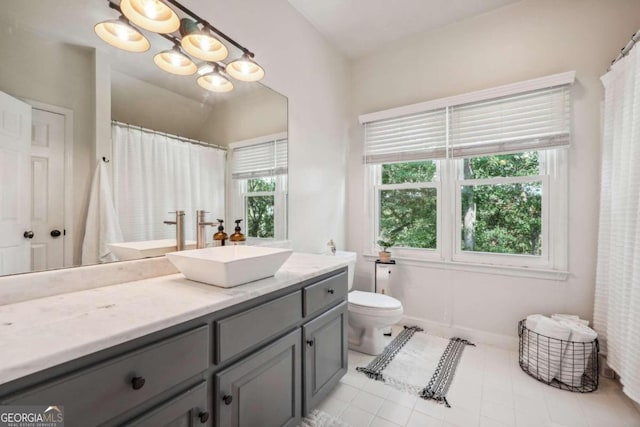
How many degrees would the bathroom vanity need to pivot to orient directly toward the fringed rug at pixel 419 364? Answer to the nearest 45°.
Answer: approximately 45° to its left

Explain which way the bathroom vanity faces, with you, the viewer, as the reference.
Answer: facing the viewer and to the right of the viewer

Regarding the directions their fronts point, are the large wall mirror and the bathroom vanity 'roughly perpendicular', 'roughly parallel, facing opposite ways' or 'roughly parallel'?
roughly parallel

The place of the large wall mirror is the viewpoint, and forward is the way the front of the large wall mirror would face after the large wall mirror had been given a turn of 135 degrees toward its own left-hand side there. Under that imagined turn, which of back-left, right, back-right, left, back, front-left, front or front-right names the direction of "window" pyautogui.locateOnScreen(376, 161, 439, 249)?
right

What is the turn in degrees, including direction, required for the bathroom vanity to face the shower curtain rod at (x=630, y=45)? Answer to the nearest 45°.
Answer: approximately 45° to its left

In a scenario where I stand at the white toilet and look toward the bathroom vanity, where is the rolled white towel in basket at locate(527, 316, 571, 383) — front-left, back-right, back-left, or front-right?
back-left

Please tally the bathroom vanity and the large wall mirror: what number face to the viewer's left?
0

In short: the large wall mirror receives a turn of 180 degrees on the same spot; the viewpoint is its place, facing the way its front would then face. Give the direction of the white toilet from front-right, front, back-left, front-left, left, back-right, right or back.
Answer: back-right
